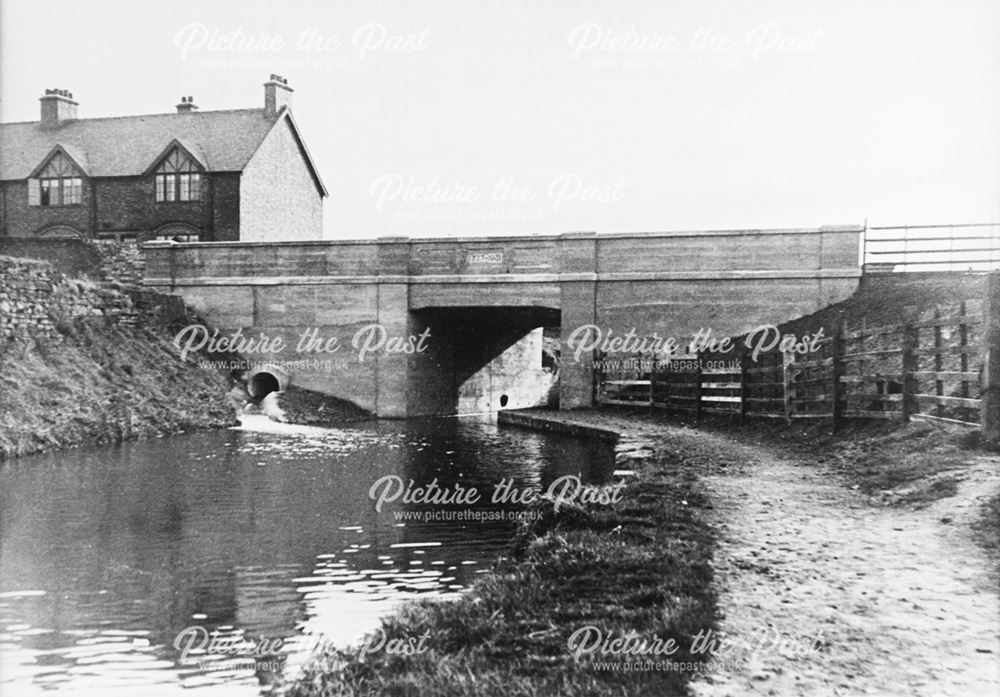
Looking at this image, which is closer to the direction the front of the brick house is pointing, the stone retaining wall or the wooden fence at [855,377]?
the stone retaining wall

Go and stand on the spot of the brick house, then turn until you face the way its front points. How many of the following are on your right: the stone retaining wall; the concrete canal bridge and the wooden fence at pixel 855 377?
0

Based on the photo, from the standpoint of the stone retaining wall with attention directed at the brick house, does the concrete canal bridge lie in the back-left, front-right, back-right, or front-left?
front-right

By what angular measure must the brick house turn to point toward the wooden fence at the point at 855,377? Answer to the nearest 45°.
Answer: approximately 90° to its left

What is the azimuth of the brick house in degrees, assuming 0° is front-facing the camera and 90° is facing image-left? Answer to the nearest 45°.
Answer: approximately 45°

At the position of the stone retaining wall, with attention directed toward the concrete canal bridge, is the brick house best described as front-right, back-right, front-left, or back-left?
front-left

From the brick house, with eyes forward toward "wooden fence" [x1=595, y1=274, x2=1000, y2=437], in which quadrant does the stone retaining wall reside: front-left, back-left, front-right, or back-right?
front-right

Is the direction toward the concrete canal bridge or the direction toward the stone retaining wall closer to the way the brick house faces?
the stone retaining wall

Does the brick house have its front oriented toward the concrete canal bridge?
no

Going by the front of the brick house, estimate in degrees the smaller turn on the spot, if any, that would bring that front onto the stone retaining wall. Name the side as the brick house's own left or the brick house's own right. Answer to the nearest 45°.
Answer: approximately 45° to the brick house's own left
